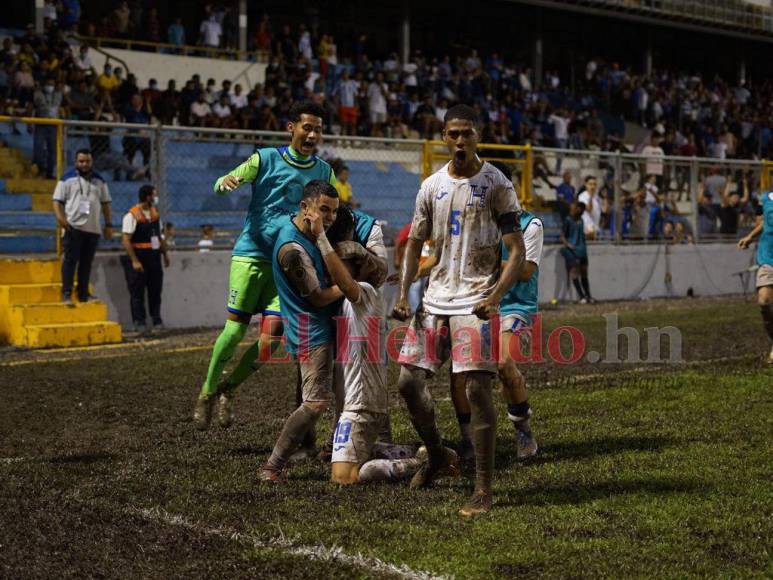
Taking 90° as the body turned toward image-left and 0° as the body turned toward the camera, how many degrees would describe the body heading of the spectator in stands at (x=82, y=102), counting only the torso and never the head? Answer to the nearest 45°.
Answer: approximately 0°

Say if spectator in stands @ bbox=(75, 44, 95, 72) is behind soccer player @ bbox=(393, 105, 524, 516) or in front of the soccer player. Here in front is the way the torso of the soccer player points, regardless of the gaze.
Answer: behind

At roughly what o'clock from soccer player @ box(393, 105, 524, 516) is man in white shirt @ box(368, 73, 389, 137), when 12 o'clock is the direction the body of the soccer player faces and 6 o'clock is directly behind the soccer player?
The man in white shirt is roughly at 6 o'clock from the soccer player.

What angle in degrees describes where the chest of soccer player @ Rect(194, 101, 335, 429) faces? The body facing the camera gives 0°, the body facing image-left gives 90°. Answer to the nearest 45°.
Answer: approximately 315°

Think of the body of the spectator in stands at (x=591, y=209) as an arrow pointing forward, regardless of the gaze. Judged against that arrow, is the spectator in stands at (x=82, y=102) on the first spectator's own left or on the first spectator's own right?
on the first spectator's own right

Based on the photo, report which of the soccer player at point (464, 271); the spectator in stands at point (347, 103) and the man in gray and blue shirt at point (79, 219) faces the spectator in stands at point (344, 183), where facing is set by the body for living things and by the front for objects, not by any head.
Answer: the spectator in stands at point (347, 103)

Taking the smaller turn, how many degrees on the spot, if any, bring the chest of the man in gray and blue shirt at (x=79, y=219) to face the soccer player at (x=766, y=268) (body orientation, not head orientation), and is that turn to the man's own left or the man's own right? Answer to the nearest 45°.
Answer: approximately 45° to the man's own left
